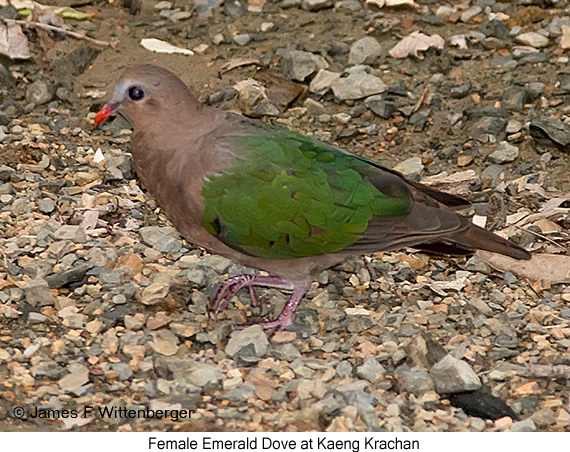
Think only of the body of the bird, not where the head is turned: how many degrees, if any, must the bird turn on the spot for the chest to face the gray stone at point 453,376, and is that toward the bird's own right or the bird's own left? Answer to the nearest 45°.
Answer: approximately 135° to the bird's own left

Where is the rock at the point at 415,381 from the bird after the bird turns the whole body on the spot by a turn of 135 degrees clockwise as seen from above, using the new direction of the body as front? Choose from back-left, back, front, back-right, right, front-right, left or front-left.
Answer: right

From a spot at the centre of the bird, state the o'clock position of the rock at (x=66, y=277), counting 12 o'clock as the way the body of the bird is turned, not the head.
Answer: The rock is roughly at 12 o'clock from the bird.

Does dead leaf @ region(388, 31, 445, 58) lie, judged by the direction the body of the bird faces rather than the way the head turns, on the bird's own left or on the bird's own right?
on the bird's own right

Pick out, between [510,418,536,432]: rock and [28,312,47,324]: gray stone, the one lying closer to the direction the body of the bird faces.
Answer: the gray stone

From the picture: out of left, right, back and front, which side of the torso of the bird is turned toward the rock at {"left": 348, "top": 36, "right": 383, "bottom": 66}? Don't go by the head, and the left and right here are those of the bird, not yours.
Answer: right

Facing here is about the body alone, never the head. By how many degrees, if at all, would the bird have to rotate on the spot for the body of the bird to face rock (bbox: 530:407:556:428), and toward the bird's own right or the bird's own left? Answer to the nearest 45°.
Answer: approximately 135° to the bird's own left

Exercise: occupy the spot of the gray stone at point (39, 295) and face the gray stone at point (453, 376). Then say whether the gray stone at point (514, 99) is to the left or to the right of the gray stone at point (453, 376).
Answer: left

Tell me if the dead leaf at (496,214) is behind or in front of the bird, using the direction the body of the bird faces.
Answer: behind

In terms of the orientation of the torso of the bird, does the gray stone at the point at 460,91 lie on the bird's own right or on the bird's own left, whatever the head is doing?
on the bird's own right

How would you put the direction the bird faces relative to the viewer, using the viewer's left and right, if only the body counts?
facing to the left of the viewer

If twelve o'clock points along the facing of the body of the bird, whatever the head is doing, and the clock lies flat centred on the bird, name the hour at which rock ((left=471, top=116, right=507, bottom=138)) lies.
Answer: The rock is roughly at 4 o'clock from the bird.

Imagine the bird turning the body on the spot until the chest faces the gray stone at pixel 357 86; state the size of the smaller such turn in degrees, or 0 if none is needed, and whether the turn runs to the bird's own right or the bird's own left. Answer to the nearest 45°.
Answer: approximately 90° to the bird's own right
